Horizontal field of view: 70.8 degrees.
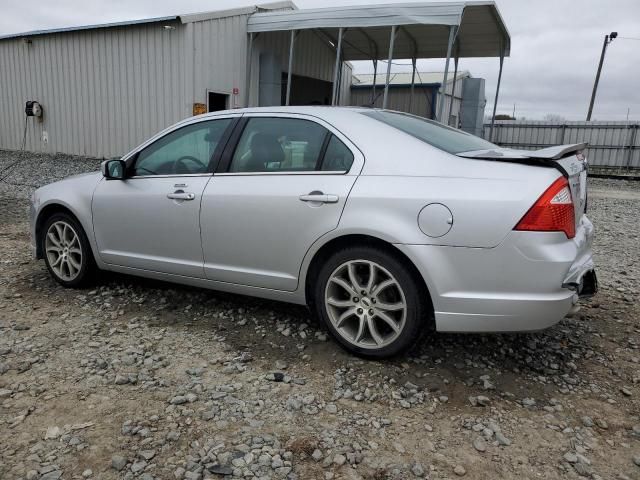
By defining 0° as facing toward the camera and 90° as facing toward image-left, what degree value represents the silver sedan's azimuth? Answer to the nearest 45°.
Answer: approximately 135°

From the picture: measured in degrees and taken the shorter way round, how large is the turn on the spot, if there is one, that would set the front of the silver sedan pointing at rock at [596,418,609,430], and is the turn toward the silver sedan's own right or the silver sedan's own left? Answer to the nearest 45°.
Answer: approximately 180°

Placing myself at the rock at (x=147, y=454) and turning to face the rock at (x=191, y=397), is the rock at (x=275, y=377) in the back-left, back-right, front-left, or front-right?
front-right

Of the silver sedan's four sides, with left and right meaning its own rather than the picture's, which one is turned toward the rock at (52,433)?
left

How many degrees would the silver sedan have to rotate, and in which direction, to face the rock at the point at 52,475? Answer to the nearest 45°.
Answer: approximately 90° to its left

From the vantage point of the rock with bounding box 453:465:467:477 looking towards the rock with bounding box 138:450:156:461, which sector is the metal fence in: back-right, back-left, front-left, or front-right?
back-right

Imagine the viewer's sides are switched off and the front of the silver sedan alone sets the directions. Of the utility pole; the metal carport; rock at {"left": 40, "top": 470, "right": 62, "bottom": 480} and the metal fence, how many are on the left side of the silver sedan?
1

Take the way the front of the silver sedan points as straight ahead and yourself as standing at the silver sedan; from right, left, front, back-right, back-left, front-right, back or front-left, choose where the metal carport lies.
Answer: front-right

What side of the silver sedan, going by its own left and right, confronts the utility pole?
right

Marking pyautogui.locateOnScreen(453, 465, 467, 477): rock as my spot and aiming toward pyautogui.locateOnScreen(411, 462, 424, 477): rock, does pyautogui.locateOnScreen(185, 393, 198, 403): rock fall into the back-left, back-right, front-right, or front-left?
front-right

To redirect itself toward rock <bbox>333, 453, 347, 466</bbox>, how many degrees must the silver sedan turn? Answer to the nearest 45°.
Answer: approximately 135° to its left

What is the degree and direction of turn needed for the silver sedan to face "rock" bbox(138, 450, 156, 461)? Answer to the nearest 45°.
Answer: approximately 90° to its left

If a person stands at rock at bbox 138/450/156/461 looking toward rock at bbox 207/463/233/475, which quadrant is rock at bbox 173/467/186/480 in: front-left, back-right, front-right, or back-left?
front-right

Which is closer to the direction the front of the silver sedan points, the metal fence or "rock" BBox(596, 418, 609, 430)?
the metal fence
